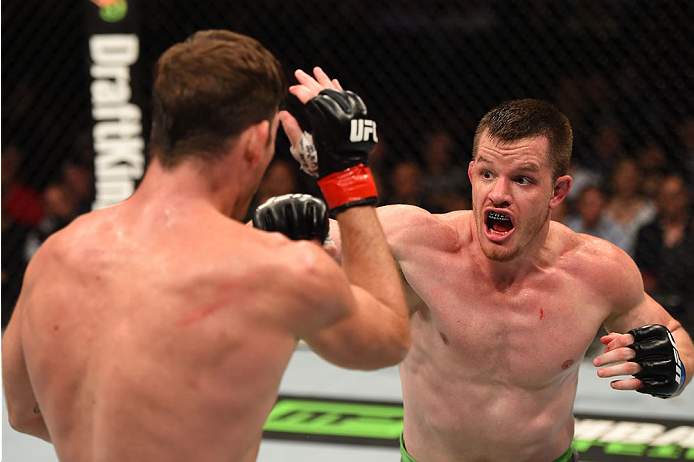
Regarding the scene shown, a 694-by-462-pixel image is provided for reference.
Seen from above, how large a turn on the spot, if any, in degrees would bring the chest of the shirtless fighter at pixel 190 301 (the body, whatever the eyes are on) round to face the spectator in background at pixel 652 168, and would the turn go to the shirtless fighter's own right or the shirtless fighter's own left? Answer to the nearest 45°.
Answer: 0° — they already face them

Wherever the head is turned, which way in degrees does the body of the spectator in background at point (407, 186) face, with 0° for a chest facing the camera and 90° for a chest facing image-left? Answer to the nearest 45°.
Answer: approximately 0°

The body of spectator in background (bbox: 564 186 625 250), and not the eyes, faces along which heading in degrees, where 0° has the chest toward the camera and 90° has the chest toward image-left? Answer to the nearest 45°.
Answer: approximately 0°

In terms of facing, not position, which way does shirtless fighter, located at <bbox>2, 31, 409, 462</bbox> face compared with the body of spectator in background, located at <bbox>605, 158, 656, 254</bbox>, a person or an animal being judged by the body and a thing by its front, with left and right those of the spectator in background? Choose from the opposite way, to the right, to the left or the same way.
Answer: the opposite way

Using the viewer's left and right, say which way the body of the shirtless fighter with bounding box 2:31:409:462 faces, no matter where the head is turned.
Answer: facing away from the viewer and to the right of the viewer

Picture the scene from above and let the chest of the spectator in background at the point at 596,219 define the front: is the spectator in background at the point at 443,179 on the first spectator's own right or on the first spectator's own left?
on the first spectator's own right

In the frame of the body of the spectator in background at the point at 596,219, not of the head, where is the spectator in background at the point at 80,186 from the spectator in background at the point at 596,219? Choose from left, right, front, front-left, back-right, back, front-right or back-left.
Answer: right
